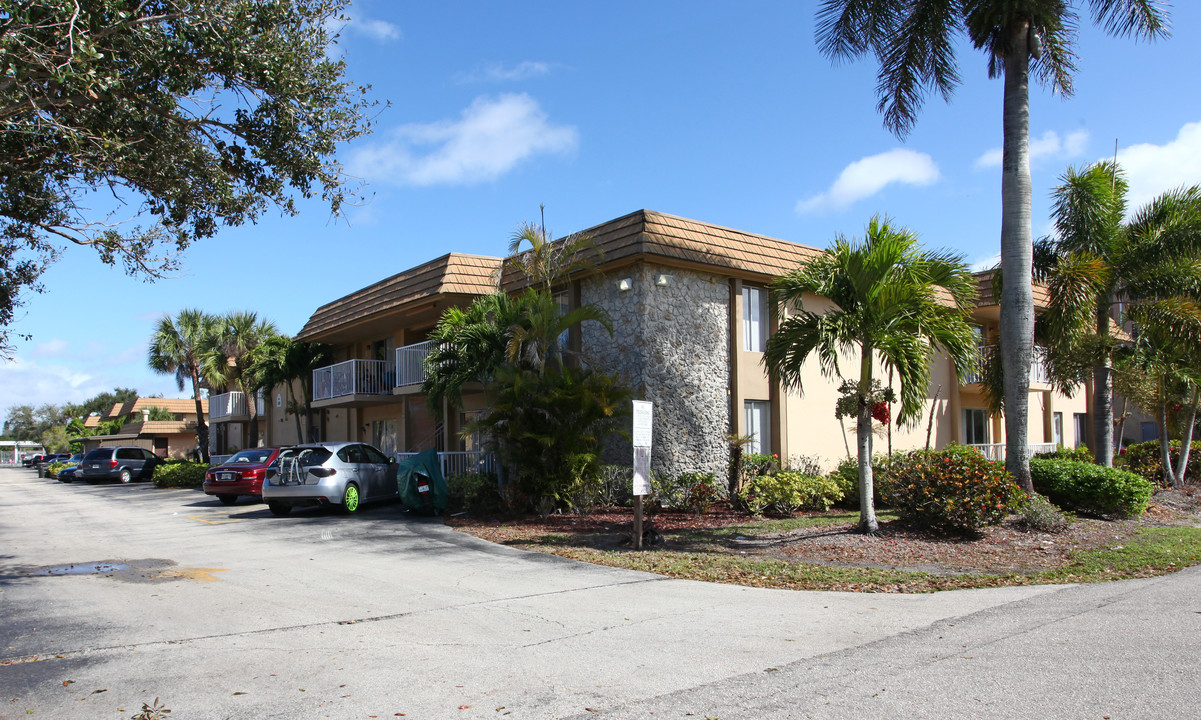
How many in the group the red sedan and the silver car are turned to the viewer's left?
0

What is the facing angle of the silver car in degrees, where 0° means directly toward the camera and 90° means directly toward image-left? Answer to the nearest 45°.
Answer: approximately 225°

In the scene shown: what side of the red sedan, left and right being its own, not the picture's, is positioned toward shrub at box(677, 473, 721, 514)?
right

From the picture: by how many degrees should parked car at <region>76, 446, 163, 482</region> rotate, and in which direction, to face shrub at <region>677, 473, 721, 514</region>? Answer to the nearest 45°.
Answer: approximately 135° to its right

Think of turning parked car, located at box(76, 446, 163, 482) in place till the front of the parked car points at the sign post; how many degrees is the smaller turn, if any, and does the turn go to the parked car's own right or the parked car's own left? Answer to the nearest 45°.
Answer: approximately 135° to the parked car's own right

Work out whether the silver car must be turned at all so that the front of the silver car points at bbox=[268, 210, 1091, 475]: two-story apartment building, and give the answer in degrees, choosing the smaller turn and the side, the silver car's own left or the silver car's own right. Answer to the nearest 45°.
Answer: approximately 45° to the silver car's own right

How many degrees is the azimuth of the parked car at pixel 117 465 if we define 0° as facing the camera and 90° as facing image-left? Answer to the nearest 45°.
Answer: approximately 225°

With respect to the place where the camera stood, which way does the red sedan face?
facing away from the viewer and to the right of the viewer

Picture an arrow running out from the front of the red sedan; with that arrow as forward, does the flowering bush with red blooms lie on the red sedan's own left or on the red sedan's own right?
on the red sedan's own right

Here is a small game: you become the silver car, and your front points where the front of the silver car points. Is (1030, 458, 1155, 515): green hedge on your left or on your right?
on your right

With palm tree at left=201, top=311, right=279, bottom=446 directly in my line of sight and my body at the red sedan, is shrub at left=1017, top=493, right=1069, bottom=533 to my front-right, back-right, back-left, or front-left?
back-right

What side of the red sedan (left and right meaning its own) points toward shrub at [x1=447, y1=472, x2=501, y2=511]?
right

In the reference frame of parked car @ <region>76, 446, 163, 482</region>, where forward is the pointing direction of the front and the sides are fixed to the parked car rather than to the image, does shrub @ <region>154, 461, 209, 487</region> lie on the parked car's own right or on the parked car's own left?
on the parked car's own right

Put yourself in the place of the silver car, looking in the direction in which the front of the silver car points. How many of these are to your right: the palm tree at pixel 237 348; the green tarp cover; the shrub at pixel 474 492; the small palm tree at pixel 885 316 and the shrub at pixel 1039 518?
4

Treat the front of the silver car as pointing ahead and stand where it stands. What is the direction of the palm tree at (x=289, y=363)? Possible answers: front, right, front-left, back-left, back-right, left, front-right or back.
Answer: front-left
